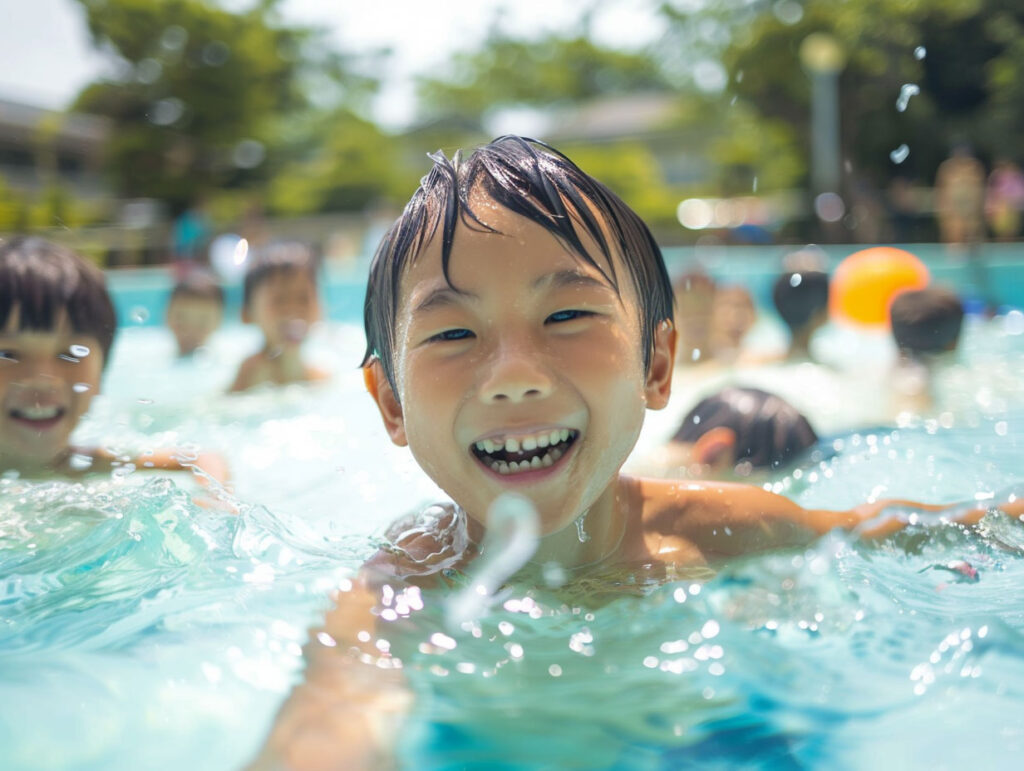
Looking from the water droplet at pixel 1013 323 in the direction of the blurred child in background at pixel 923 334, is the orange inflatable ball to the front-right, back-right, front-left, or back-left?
front-right

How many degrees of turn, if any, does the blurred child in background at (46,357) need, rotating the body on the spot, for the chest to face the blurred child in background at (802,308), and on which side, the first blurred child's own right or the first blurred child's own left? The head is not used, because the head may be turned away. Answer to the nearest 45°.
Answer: approximately 135° to the first blurred child's own left

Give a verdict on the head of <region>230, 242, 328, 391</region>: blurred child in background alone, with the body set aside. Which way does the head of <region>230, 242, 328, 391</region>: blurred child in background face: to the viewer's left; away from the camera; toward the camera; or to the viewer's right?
toward the camera

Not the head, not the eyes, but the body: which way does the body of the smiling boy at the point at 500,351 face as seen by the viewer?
toward the camera

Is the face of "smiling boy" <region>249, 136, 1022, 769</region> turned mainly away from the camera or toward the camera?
toward the camera

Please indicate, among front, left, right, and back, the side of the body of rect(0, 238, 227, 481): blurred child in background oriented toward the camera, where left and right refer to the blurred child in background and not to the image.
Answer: front

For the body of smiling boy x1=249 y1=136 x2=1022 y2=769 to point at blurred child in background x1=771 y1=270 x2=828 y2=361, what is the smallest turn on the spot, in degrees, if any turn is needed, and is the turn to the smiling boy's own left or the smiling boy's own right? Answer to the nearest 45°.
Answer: approximately 180°

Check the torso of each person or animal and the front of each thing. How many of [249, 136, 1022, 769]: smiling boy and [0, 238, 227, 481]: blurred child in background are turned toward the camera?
2

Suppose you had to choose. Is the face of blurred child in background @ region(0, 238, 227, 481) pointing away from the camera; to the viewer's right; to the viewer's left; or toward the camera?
toward the camera

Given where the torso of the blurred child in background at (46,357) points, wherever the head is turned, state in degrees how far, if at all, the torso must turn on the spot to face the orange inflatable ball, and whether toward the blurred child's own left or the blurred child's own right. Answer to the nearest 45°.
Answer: approximately 135° to the blurred child's own left

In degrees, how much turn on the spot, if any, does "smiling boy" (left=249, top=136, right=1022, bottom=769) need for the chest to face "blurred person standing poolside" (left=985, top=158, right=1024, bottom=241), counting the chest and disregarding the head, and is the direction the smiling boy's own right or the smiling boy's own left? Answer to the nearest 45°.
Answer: approximately 180°

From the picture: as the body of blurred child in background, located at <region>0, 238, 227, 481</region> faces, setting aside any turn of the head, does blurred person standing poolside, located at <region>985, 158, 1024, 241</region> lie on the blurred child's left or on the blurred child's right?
on the blurred child's left

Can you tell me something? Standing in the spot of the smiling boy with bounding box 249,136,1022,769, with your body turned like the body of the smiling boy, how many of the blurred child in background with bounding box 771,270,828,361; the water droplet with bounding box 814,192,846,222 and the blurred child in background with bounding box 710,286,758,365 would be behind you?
3

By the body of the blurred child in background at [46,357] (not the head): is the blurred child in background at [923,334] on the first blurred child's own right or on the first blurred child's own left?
on the first blurred child's own left

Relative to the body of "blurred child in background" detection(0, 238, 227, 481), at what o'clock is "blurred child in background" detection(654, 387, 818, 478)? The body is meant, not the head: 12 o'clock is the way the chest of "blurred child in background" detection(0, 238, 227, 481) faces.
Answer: "blurred child in background" detection(654, 387, 818, 478) is roughly at 9 o'clock from "blurred child in background" detection(0, 238, 227, 481).
